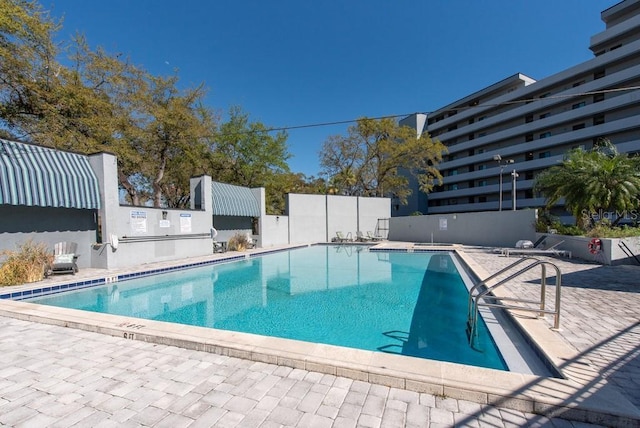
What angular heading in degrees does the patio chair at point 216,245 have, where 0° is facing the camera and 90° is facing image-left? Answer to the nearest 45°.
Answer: approximately 270°

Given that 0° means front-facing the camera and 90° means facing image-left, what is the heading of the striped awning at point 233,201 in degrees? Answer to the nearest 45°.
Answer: approximately 315°

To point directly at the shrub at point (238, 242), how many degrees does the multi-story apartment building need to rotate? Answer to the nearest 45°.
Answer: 0° — it already faces it

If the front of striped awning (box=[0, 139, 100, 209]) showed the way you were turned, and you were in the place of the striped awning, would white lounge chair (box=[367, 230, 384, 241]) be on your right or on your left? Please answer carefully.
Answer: on your left

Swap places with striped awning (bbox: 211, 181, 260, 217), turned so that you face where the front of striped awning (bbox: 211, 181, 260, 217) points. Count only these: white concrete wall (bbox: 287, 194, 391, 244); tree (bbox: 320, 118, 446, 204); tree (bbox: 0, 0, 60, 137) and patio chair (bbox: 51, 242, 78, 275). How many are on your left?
2

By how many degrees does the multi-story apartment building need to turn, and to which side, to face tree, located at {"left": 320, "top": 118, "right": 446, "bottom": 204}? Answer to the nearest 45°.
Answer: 0° — it already faces it

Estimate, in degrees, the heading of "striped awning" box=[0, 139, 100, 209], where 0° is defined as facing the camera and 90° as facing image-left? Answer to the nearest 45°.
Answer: approximately 315°

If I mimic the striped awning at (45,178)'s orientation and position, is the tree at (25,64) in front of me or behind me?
behind

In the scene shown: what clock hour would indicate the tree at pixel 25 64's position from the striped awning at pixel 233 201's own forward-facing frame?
The tree is roughly at 4 o'clock from the striped awning.
